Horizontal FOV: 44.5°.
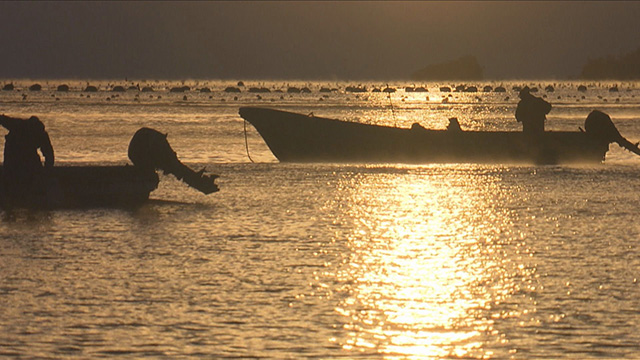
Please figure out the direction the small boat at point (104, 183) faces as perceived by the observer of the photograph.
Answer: facing to the left of the viewer

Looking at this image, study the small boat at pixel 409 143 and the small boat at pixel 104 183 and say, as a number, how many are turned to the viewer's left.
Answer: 2

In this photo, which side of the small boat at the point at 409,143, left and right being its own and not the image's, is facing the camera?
left

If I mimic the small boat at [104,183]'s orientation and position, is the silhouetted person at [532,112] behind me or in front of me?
behind

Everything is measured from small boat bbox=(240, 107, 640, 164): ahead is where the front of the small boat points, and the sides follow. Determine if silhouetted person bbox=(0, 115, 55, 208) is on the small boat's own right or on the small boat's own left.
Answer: on the small boat's own left

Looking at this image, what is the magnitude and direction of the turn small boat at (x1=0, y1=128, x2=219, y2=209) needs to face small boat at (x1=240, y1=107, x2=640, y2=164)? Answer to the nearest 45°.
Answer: approximately 135° to its right
